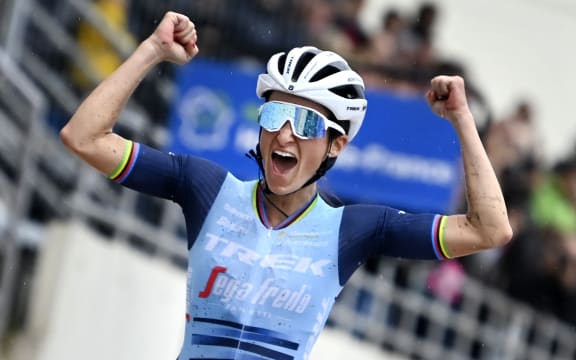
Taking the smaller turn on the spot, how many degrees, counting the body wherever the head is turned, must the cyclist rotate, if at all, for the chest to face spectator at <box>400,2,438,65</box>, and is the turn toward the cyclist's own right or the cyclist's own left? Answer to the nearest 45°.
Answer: approximately 180°

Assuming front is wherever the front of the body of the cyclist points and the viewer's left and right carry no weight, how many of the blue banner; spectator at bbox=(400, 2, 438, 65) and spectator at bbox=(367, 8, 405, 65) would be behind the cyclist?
3

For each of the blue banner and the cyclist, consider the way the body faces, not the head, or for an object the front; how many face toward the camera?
2

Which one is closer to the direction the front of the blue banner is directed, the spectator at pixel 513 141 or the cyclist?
the cyclist

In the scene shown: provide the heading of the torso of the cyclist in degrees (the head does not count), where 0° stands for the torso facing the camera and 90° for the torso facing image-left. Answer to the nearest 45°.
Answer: approximately 0°

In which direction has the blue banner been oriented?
toward the camera

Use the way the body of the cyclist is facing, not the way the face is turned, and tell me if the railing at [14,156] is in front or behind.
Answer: behind

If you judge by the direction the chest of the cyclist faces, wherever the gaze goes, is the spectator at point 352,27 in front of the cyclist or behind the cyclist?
behind

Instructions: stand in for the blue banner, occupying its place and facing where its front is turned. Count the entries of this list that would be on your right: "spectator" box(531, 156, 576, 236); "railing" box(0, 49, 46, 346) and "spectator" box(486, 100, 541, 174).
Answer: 1

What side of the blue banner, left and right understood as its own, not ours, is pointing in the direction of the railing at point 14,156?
right
